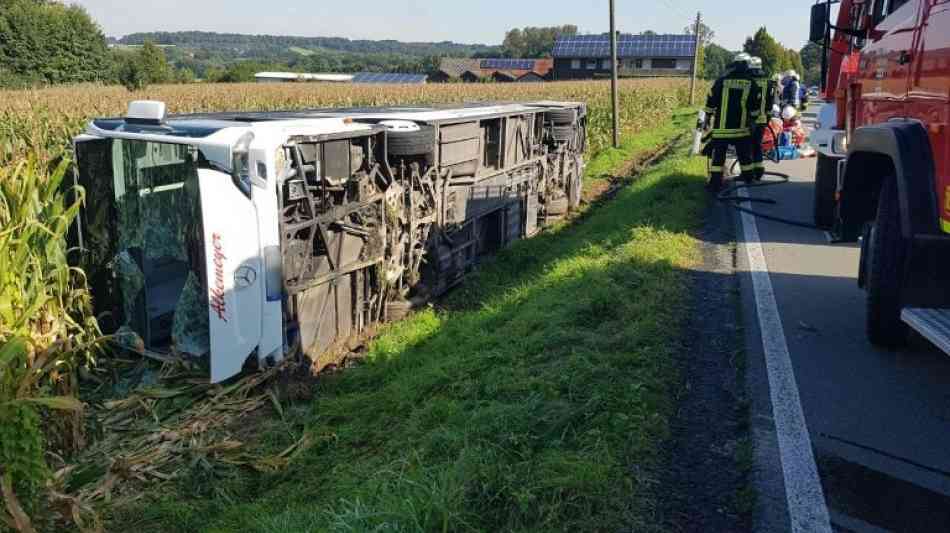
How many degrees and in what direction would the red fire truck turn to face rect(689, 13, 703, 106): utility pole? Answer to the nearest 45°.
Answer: approximately 45° to its right

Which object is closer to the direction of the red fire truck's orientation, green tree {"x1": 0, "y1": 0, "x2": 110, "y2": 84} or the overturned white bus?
the green tree

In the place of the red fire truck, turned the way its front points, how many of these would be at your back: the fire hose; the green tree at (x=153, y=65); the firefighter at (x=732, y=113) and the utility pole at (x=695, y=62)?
0

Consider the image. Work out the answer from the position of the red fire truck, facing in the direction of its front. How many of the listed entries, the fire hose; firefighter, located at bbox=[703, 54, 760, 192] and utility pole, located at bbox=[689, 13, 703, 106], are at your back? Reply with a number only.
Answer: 0

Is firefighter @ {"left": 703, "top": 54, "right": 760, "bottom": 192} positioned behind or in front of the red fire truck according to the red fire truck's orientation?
in front

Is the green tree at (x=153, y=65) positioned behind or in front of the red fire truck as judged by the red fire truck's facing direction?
in front

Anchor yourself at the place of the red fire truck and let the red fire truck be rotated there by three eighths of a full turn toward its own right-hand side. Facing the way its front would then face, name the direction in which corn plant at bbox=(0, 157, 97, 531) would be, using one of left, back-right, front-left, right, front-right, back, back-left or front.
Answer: back-right

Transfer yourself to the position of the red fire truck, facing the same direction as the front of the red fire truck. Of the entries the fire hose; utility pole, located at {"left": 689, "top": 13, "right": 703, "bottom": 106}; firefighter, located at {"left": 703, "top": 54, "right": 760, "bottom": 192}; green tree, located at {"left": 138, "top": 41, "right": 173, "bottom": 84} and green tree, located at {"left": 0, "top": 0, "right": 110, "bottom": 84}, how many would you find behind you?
0

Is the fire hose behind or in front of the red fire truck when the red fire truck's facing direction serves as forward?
in front

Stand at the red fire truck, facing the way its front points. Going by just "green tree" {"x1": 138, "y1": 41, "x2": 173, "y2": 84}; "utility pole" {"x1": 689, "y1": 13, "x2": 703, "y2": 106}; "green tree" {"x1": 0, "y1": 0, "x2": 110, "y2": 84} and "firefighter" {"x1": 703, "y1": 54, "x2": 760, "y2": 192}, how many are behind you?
0

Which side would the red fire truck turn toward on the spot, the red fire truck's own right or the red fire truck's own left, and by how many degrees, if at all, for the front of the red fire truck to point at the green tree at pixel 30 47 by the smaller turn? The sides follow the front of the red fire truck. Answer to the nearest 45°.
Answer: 0° — it already faces it

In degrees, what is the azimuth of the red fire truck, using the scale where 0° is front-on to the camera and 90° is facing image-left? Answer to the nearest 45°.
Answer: approximately 135°
